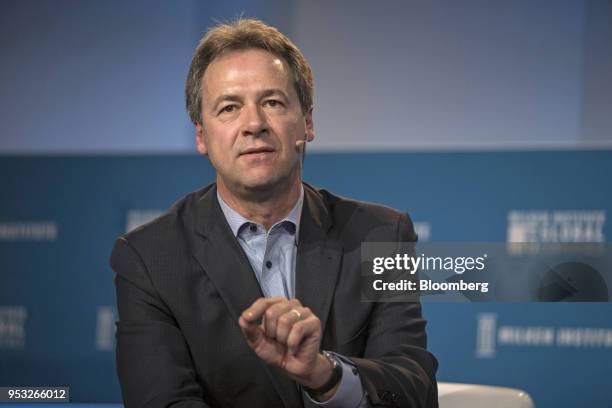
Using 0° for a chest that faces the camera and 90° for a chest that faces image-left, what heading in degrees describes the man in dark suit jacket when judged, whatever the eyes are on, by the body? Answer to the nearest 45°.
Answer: approximately 0°
